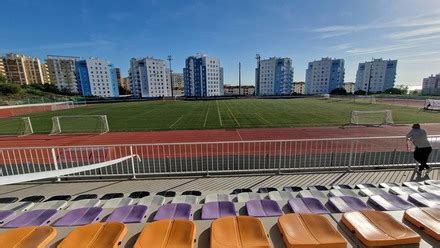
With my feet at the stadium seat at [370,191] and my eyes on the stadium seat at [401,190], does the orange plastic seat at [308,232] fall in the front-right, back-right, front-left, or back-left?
back-right

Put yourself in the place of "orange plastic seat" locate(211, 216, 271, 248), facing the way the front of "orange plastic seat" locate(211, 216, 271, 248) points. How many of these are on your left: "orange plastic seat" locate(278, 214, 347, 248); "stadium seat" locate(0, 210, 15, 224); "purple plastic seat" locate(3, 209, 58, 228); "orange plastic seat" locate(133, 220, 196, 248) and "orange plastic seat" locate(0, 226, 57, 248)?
4

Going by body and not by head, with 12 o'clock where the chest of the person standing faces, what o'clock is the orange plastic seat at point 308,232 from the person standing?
The orange plastic seat is roughly at 8 o'clock from the person standing.

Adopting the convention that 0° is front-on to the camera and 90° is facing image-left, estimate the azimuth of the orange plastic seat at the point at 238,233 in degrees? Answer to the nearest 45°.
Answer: approximately 180°

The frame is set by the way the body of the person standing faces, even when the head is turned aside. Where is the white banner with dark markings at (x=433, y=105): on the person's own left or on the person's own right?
on the person's own right

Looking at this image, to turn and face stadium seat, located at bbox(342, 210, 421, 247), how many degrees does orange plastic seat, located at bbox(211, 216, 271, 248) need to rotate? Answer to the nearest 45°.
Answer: approximately 90° to its right

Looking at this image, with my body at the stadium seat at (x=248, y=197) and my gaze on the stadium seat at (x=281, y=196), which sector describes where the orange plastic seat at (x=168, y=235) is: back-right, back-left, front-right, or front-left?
back-right

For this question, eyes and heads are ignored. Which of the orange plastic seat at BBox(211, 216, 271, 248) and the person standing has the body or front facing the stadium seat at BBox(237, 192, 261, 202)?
the orange plastic seat

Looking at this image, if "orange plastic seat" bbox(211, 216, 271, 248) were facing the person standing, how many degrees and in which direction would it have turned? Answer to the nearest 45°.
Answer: approximately 45° to its right

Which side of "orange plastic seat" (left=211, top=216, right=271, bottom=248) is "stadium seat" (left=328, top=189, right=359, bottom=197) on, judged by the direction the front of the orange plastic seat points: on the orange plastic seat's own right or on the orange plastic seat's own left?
on the orange plastic seat's own right

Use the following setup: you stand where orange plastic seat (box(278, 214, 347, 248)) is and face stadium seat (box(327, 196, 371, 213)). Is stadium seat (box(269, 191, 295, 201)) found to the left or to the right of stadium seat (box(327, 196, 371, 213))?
left
